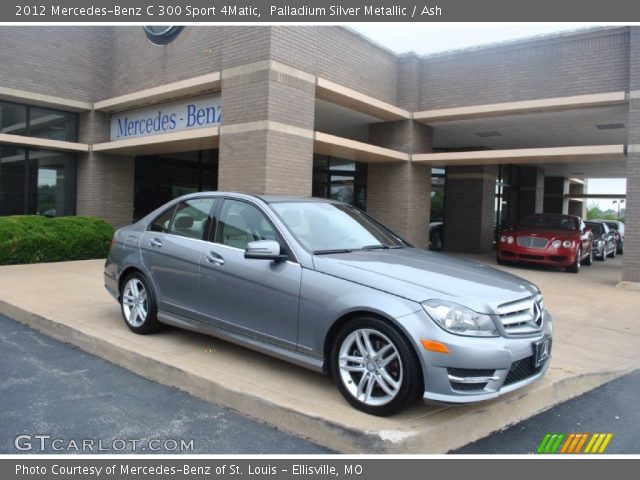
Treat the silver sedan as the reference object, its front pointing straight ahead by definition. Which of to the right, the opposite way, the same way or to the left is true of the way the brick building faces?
to the right

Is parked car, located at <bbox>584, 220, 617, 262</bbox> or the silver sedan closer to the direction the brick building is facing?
the silver sedan

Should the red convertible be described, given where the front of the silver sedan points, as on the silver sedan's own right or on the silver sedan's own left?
on the silver sedan's own left

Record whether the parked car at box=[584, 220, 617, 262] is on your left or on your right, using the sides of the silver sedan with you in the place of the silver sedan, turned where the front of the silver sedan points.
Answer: on your left

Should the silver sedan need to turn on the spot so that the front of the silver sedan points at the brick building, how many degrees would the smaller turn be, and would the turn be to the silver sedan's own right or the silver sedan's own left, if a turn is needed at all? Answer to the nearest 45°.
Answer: approximately 135° to the silver sedan's own left

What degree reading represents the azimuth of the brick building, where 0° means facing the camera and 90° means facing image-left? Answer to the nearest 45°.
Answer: approximately 45°

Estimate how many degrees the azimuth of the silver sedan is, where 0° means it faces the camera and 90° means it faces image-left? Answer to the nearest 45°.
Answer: approximately 315°

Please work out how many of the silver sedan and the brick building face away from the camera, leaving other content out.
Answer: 0
